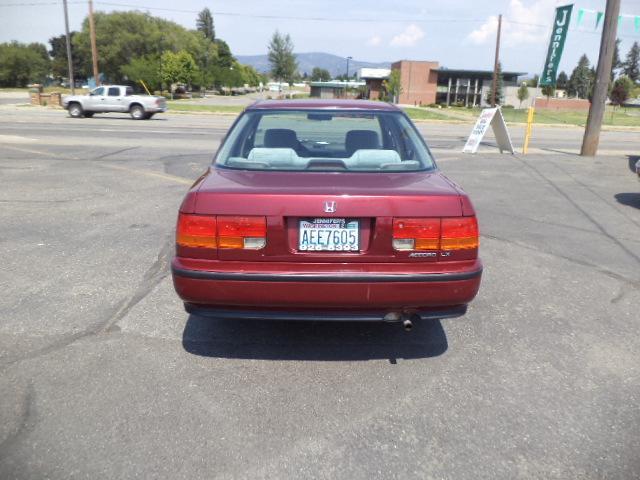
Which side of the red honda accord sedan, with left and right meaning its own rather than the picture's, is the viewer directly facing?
back

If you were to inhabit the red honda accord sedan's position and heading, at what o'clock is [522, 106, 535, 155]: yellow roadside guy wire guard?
The yellow roadside guy wire guard is roughly at 1 o'clock from the red honda accord sedan.

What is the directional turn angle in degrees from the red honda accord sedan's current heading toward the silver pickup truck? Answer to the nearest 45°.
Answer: approximately 45° to its left

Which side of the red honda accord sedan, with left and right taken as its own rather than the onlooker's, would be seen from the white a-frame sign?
front

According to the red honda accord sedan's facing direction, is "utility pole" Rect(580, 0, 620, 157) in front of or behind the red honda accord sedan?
in front

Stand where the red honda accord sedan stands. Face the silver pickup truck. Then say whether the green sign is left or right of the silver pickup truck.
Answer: right
